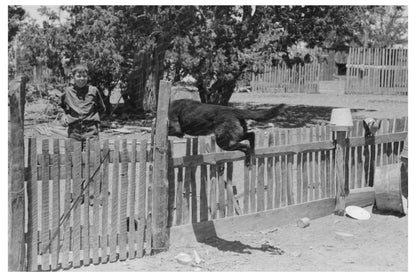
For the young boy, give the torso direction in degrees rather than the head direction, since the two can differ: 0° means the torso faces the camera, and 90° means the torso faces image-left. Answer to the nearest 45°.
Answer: approximately 0°

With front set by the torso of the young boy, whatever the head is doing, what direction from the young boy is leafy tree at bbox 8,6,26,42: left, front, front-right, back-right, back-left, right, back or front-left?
back

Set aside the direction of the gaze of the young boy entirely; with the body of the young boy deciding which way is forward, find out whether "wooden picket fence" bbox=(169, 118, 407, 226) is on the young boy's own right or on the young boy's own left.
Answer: on the young boy's own left

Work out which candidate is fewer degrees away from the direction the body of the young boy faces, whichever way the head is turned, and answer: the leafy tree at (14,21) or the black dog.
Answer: the black dog

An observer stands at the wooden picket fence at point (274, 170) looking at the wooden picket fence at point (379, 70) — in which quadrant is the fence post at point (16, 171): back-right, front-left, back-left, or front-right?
back-left

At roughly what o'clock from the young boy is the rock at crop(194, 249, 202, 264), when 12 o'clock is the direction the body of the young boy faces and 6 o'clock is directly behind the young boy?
The rock is roughly at 11 o'clock from the young boy.

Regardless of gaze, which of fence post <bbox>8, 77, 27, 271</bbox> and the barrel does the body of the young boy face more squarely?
the fence post

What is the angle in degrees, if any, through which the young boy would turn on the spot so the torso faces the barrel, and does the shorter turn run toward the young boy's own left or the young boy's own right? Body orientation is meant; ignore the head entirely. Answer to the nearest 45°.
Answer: approximately 90° to the young boy's own left

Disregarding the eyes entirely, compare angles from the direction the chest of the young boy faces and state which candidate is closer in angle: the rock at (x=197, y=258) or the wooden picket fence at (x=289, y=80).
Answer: the rock

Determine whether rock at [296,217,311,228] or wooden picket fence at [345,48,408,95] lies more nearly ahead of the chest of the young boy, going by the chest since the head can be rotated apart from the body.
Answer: the rock

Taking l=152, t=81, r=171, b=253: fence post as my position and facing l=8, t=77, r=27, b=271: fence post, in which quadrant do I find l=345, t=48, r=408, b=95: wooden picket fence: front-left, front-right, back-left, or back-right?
back-right

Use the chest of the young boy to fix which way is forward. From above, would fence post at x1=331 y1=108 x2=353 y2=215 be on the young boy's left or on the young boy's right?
on the young boy's left

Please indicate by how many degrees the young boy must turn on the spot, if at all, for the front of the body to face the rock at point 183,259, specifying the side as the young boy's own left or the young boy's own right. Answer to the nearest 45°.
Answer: approximately 45° to the young boy's own left

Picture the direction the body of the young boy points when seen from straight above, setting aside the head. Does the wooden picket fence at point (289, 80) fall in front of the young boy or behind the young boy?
behind

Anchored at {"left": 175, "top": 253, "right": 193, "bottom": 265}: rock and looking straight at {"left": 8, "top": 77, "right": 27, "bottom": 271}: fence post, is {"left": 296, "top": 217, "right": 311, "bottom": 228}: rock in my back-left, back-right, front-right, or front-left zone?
back-right
